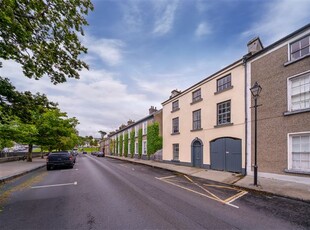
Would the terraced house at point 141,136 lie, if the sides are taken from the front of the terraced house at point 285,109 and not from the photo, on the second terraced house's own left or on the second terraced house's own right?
on the second terraced house's own right

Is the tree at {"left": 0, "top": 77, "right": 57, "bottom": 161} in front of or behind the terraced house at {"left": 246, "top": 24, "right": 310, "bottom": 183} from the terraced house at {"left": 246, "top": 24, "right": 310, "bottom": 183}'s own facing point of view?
in front

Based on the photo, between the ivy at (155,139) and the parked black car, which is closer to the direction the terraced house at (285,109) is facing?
the parked black car

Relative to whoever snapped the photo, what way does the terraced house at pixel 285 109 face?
facing the viewer and to the left of the viewer

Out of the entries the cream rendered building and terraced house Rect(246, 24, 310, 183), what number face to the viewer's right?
0

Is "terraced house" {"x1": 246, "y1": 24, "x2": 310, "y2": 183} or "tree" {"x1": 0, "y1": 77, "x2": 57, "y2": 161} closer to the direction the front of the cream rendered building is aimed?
the tree
